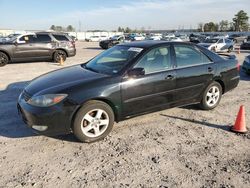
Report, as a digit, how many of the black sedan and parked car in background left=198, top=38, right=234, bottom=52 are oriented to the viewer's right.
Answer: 0

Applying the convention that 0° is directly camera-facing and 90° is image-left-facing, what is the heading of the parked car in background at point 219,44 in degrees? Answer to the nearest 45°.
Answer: approximately 45°

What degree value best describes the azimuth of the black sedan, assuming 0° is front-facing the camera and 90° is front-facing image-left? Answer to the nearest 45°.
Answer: approximately 45°

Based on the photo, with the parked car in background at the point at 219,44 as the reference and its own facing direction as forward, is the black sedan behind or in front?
in front

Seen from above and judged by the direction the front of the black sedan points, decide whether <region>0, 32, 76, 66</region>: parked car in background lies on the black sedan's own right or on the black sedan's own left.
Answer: on the black sedan's own right
